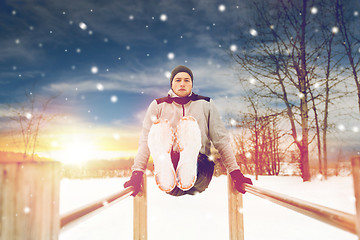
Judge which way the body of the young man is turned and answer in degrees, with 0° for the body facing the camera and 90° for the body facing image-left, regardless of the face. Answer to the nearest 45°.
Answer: approximately 0°

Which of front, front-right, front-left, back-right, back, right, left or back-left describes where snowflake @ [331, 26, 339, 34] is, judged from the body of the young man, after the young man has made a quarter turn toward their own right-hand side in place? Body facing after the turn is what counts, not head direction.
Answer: back-right
